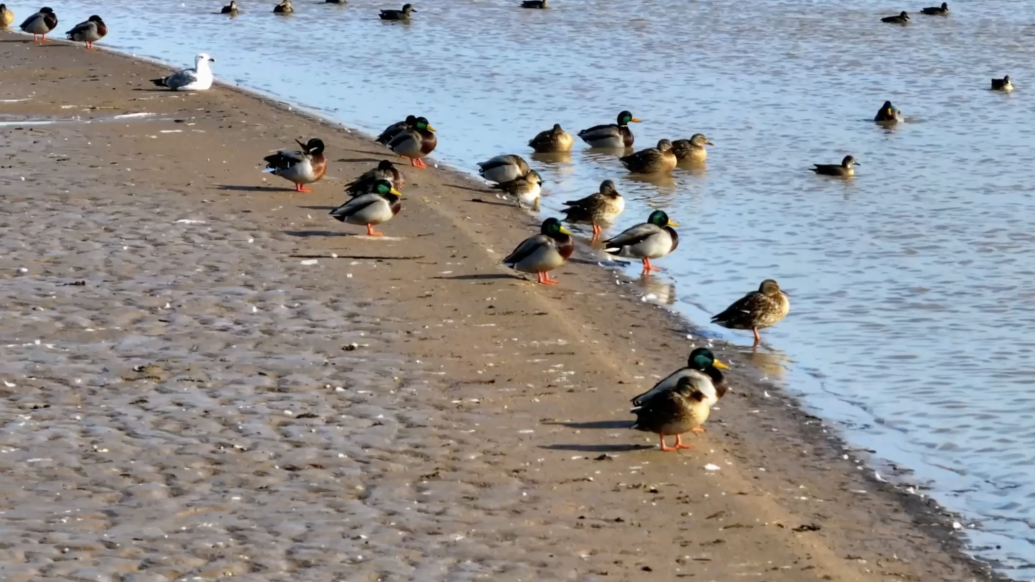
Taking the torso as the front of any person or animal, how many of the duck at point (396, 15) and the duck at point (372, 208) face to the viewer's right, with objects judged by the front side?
2

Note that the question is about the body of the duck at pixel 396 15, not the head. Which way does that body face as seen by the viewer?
to the viewer's right

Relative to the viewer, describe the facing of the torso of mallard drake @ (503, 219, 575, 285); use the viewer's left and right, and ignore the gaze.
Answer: facing to the right of the viewer

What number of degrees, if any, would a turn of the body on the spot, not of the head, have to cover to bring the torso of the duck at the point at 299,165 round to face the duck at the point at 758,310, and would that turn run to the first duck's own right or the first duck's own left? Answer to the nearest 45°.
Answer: approximately 45° to the first duck's own right

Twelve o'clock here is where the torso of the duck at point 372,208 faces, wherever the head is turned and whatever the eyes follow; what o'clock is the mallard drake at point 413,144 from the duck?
The mallard drake is roughly at 9 o'clock from the duck.

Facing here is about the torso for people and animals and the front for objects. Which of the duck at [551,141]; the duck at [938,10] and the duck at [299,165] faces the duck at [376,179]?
the duck at [299,165]

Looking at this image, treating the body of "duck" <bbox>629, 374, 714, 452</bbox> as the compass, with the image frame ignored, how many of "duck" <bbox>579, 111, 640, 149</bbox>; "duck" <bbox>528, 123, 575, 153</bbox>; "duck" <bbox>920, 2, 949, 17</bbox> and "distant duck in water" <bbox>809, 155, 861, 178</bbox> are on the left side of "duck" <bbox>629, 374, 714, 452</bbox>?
4

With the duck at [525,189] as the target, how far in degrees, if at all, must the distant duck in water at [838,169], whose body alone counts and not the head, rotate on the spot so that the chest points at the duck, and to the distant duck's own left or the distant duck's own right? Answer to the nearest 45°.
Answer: approximately 135° to the distant duck's own right

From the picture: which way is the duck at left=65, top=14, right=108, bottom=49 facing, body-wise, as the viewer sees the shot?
to the viewer's right
